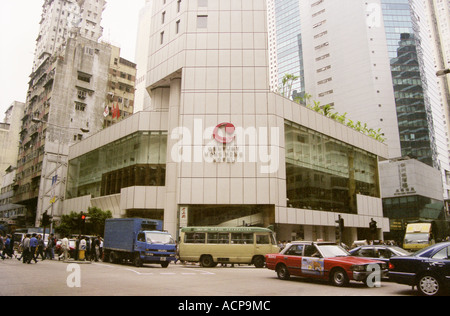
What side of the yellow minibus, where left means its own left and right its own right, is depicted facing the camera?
right

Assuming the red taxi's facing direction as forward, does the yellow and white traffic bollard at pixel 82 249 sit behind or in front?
behind

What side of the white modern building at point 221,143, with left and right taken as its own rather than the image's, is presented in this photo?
front

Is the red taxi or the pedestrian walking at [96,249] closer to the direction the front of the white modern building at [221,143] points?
the red taxi

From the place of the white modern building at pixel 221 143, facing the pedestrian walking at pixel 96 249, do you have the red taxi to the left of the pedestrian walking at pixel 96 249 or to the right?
left

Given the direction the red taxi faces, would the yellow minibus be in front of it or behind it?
behind

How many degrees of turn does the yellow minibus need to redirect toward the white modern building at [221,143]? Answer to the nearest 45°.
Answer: approximately 90° to its left

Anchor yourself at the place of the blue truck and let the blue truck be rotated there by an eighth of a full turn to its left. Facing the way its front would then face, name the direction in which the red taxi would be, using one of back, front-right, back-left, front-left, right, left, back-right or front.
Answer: front-right

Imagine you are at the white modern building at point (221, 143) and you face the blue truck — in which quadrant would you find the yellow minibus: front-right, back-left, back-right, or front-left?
front-left

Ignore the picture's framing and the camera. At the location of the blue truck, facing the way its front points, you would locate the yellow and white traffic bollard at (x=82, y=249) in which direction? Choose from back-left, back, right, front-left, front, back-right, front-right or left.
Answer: back

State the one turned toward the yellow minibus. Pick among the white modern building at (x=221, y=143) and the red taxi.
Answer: the white modern building

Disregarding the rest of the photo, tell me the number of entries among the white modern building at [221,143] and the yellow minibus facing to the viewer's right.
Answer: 1

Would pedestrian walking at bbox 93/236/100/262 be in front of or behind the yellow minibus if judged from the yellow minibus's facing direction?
behind

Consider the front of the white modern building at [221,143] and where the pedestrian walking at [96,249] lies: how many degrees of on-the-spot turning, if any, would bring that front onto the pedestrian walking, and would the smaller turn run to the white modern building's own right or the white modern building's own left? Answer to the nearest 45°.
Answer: approximately 45° to the white modern building's own right

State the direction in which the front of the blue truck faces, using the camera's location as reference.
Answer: facing the viewer and to the right of the viewer

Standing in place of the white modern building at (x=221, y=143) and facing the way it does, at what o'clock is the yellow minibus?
The yellow minibus is roughly at 12 o'clock from the white modern building.
